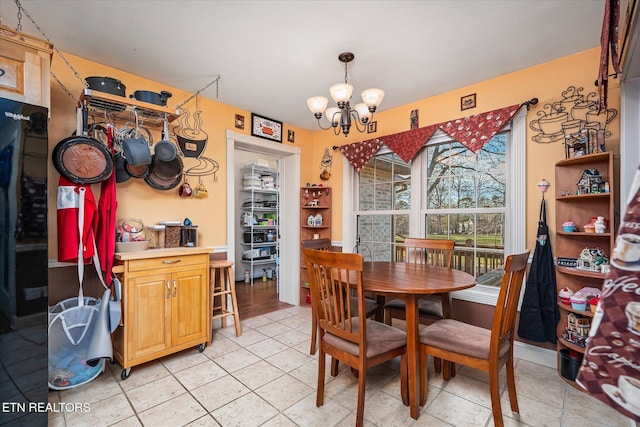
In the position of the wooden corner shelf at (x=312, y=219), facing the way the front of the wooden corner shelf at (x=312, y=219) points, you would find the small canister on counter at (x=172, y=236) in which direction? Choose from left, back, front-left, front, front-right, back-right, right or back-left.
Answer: front-right

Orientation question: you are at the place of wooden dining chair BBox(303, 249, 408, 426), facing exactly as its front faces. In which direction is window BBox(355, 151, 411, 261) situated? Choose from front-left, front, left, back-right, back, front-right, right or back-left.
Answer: front-left

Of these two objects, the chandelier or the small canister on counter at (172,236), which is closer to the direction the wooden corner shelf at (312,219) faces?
the chandelier

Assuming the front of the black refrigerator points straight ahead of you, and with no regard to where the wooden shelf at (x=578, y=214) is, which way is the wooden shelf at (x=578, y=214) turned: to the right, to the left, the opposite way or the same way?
the opposite way

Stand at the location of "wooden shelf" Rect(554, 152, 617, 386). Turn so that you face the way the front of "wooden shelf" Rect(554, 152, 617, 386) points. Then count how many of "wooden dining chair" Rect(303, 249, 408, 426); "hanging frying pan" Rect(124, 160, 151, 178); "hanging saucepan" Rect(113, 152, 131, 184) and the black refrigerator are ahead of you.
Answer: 4

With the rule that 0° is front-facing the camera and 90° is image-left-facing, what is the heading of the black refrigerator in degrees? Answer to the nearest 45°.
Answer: approximately 315°

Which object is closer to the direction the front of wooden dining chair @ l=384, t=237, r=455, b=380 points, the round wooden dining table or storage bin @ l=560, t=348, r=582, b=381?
the round wooden dining table

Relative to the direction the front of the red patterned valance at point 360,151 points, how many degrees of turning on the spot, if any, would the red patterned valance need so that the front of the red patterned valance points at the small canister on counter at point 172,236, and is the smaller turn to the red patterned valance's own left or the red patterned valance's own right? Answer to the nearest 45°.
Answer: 0° — it already faces it
